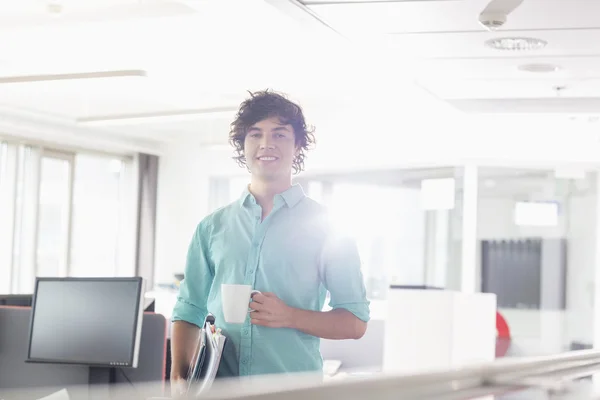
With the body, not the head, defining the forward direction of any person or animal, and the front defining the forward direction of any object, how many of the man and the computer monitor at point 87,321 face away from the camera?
0

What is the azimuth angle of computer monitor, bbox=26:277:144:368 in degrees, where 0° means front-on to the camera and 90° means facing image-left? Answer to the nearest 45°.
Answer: approximately 45°

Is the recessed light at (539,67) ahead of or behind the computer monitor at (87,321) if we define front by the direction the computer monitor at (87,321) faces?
behind

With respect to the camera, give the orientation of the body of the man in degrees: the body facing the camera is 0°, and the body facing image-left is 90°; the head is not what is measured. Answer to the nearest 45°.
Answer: approximately 0°
